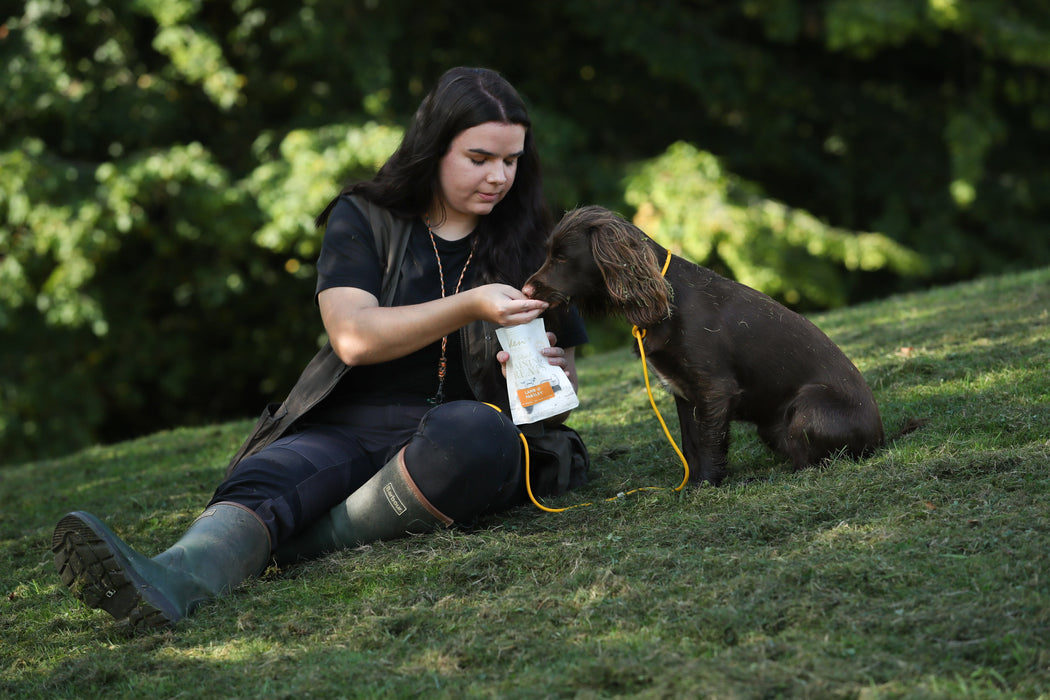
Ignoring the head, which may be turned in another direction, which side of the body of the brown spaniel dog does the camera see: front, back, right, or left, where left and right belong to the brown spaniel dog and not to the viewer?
left

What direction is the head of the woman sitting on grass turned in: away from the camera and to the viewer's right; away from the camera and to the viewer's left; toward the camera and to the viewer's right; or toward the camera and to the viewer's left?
toward the camera and to the viewer's right

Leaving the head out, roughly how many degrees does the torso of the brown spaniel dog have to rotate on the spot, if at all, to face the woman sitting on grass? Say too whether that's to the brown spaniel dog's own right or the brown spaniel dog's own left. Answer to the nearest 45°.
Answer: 0° — it already faces them
